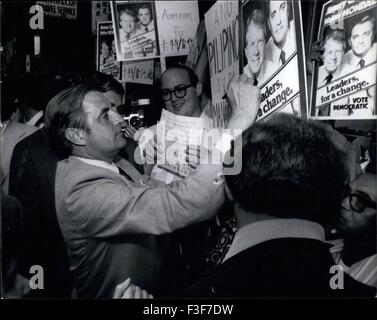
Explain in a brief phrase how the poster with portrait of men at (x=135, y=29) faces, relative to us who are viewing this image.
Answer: facing the viewer

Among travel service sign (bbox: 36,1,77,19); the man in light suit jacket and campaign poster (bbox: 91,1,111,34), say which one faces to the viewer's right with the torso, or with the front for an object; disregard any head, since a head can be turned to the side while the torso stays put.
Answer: the man in light suit jacket

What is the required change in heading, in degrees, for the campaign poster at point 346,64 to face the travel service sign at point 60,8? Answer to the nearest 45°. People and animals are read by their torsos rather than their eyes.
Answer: approximately 90° to its right

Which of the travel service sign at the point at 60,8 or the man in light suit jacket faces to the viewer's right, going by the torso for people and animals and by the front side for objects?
the man in light suit jacket

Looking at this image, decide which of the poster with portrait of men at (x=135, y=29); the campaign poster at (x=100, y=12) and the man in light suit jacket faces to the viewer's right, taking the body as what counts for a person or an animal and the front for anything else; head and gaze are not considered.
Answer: the man in light suit jacket

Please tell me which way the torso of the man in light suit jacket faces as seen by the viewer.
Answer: to the viewer's right

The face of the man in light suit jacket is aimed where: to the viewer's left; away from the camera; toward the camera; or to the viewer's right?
to the viewer's right

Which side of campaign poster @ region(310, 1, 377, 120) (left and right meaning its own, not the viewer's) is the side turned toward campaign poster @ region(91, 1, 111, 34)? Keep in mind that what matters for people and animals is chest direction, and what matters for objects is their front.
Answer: right

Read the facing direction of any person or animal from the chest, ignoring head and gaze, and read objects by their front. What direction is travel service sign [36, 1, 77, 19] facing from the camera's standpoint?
toward the camera

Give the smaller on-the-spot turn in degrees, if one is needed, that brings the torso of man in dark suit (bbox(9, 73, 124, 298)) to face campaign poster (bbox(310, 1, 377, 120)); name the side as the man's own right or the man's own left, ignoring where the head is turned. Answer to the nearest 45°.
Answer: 0° — they already face it
